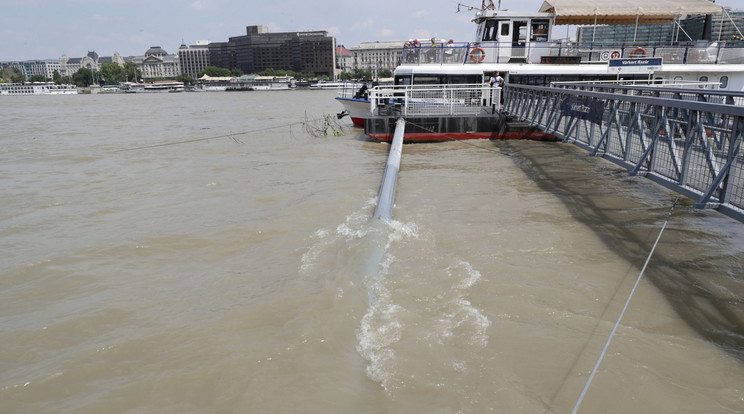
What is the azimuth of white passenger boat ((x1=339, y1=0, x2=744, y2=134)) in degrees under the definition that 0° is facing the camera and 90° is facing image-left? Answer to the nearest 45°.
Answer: approximately 90°

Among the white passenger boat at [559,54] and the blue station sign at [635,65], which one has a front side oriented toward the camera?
the blue station sign

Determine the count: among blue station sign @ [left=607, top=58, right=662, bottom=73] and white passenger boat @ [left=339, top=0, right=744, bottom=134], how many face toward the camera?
1

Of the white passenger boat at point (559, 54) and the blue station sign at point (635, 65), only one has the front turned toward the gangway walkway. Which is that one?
the blue station sign

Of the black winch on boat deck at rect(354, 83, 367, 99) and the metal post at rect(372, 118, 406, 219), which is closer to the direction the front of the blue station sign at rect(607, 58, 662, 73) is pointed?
the metal post

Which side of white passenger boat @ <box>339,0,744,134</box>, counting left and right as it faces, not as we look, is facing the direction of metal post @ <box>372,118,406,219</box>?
left

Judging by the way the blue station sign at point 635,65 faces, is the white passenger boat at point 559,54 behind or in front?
behind

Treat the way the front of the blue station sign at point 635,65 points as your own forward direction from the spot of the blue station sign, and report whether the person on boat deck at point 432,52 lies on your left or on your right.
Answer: on your right

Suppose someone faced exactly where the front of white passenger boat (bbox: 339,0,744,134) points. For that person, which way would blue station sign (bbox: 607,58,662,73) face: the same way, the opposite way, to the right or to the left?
to the left

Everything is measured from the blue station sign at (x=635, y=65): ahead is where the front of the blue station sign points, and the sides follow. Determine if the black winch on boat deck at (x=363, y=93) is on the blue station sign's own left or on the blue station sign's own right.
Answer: on the blue station sign's own right

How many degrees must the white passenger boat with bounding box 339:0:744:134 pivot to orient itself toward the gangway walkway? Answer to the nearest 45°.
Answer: approximately 90° to its left

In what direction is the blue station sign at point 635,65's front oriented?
toward the camera

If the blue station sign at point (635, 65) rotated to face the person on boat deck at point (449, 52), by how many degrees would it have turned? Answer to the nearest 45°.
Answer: approximately 90° to its right
